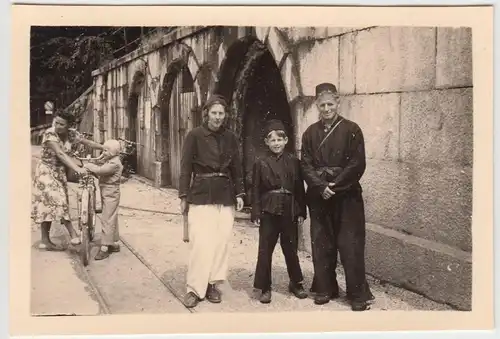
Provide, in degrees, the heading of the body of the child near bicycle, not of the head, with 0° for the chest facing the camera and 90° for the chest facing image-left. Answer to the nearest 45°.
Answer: approximately 90°

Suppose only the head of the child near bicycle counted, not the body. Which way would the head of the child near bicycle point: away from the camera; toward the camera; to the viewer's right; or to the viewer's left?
to the viewer's left
